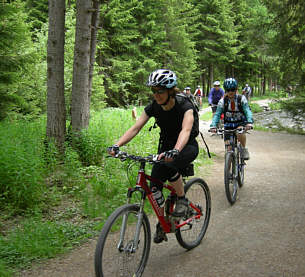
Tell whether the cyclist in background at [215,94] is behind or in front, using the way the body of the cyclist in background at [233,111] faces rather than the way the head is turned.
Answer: behind

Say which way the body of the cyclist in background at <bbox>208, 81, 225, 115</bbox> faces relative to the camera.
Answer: toward the camera

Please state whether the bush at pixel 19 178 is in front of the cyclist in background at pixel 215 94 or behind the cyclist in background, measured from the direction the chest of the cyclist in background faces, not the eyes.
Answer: in front

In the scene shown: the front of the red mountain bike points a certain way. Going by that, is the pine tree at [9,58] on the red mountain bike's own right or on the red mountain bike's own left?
on the red mountain bike's own right

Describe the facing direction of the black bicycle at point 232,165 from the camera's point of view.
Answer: facing the viewer

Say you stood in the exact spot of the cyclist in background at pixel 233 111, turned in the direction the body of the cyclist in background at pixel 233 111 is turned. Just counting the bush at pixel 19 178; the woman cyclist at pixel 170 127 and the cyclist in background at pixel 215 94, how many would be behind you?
1

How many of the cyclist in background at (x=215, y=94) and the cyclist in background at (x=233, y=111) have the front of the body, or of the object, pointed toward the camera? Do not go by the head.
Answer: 2

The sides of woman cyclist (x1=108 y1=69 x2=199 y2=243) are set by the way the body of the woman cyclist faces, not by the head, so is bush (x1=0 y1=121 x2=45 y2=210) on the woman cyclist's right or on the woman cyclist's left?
on the woman cyclist's right

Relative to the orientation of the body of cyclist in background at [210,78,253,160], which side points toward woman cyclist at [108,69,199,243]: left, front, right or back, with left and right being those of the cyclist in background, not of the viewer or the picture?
front

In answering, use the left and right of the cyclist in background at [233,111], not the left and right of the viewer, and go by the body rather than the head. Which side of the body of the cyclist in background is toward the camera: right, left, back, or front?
front

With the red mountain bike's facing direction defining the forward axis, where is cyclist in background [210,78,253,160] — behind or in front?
behind

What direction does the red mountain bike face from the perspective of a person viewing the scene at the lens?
facing the viewer and to the left of the viewer
